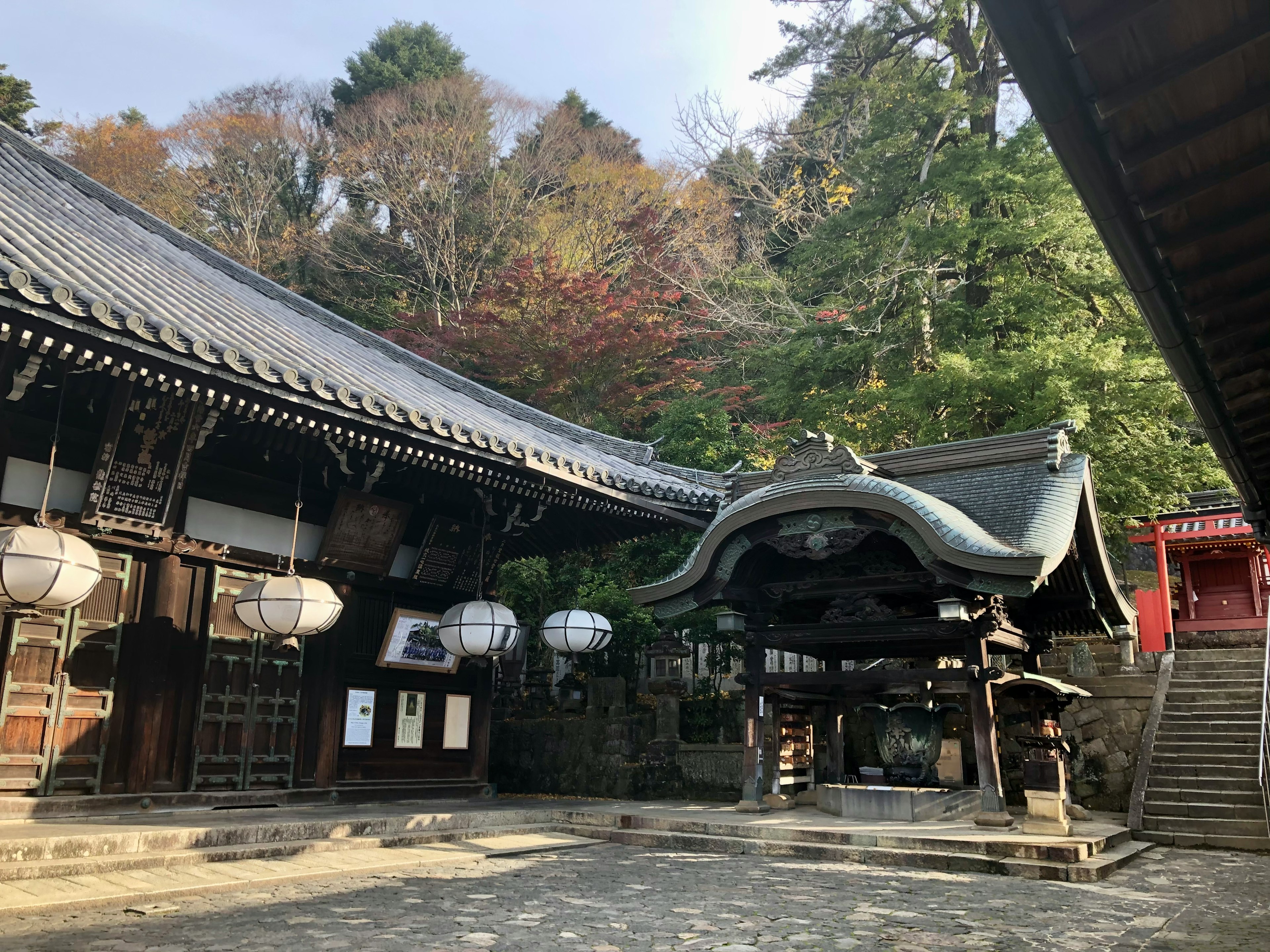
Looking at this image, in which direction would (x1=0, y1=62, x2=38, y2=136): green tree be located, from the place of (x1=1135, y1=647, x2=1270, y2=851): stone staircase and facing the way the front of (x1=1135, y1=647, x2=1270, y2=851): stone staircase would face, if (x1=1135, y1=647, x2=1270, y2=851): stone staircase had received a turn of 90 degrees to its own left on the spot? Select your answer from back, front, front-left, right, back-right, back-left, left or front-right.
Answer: back

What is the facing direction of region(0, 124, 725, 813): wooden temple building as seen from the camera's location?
facing the viewer and to the right of the viewer

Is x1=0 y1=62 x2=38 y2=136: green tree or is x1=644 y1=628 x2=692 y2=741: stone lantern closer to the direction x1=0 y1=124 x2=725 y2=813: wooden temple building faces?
the stone lantern

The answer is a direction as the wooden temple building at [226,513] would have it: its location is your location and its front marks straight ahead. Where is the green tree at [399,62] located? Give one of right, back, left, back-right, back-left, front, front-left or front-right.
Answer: back-left

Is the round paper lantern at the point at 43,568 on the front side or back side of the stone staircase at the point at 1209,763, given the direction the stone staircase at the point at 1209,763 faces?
on the front side

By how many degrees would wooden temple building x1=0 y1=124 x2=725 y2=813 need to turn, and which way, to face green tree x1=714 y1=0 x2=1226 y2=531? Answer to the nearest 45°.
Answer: approximately 45° to its left

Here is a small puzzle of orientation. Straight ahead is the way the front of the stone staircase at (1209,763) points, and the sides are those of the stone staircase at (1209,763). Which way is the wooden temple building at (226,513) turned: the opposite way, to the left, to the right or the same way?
to the left

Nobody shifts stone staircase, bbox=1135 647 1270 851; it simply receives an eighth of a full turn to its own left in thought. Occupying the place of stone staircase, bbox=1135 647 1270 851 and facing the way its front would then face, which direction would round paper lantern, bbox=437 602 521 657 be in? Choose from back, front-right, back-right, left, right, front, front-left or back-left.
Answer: right

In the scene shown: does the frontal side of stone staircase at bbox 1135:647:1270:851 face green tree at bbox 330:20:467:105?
no

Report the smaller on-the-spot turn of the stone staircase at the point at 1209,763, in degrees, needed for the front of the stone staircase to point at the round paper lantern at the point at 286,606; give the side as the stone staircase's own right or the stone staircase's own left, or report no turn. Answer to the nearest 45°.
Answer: approximately 45° to the stone staircase's own right

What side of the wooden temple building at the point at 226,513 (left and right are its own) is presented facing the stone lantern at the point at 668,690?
left

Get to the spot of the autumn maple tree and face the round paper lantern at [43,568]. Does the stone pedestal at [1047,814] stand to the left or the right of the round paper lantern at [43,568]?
left
